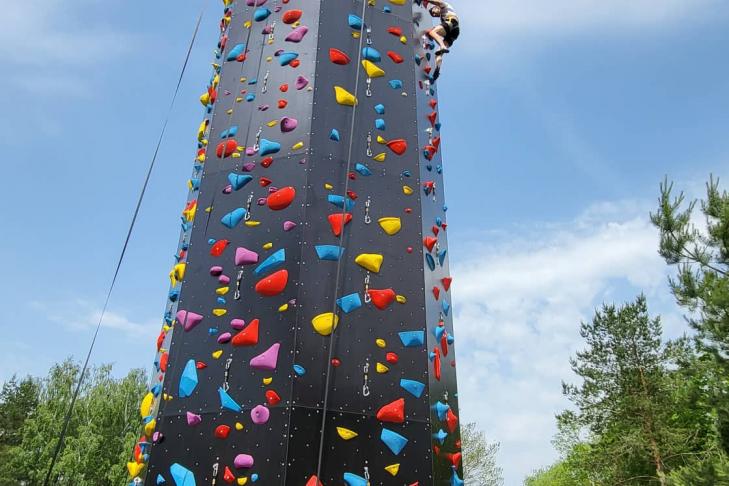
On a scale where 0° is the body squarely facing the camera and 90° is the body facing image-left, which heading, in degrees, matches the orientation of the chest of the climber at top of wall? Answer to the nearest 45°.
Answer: approximately 90°
